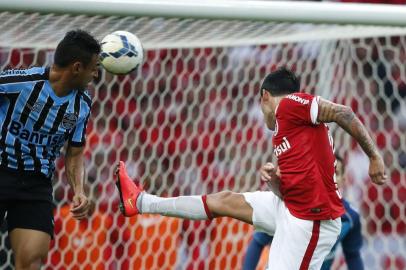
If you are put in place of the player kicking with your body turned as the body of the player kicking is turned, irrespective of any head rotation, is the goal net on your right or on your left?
on your right

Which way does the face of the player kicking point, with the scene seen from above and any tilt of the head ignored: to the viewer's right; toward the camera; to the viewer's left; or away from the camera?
to the viewer's left

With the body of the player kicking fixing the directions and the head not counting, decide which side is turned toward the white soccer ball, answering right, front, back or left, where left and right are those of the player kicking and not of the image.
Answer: front

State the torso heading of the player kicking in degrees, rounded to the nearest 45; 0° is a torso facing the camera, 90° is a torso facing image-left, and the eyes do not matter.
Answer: approximately 90°

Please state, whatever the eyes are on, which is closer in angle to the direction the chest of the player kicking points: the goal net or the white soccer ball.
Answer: the white soccer ball
